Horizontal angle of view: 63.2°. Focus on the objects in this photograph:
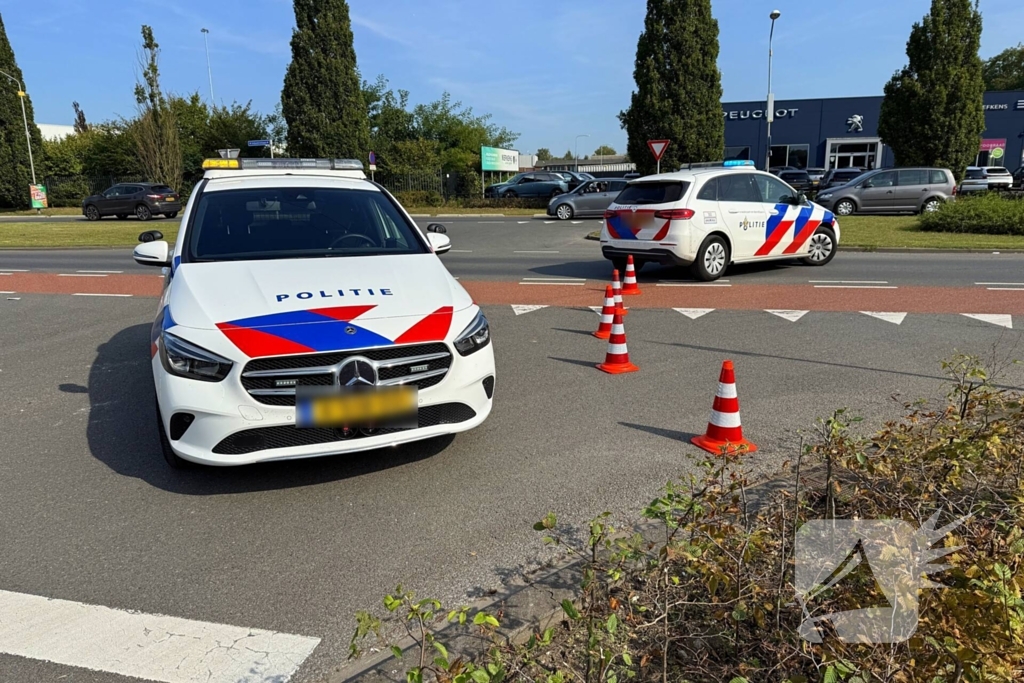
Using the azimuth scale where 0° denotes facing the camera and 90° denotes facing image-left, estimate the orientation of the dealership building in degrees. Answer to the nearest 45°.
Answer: approximately 0°

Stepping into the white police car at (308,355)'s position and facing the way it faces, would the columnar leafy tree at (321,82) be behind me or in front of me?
behind

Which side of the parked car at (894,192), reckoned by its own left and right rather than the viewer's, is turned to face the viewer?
left

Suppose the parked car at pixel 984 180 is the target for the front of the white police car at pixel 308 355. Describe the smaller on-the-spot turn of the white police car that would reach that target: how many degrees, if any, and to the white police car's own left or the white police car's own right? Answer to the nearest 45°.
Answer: approximately 135° to the white police car's own left

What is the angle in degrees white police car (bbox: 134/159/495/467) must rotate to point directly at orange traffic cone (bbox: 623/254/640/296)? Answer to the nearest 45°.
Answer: approximately 135° to its left

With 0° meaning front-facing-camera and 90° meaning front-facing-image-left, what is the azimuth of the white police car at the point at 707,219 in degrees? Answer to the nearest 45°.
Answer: approximately 225°

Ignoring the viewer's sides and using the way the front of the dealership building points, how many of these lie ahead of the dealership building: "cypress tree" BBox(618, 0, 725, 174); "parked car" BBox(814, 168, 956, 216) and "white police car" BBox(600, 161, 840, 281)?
3

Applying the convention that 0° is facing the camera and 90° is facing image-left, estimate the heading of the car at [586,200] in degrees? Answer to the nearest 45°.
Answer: approximately 90°

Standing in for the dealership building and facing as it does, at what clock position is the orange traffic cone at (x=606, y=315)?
The orange traffic cone is roughly at 12 o'clock from the dealership building.

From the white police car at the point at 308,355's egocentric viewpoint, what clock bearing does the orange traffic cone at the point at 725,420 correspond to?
The orange traffic cone is roughly at 9 o'clock from the white police car.

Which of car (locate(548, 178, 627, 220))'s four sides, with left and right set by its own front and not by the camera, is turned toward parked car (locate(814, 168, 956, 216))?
back

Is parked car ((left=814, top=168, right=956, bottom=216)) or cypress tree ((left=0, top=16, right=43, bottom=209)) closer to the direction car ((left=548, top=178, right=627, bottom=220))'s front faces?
the cypress tree
